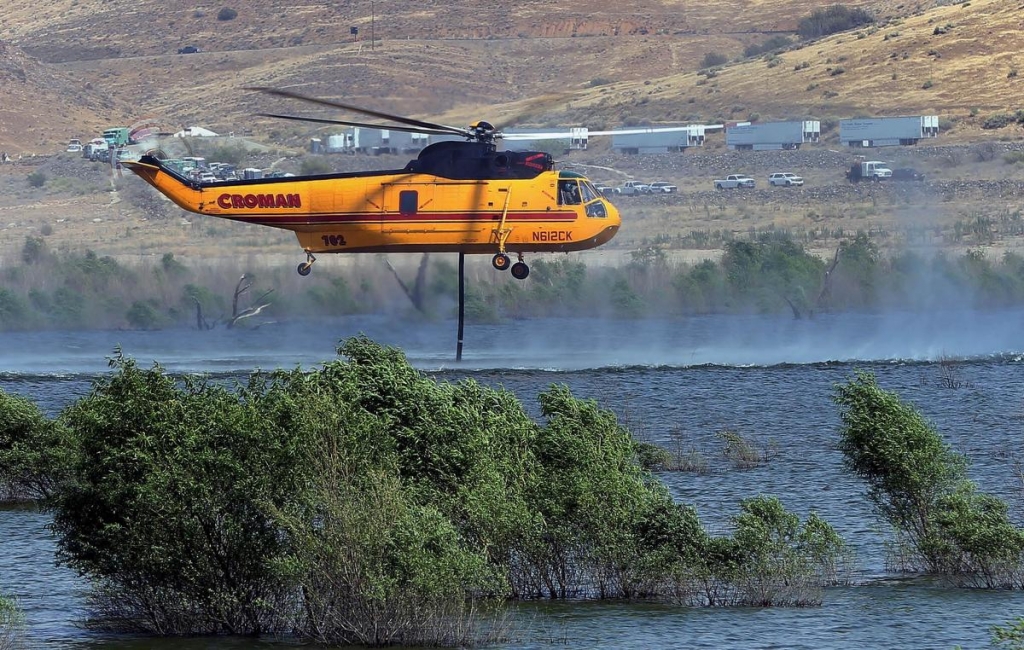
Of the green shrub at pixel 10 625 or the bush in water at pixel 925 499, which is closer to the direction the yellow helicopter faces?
the bush in water

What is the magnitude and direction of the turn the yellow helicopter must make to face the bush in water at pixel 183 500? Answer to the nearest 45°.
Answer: approximately 90° to its right

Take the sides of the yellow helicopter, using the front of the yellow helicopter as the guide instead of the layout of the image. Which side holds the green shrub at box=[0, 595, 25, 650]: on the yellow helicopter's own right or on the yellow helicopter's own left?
on the yellow helicopter's own right

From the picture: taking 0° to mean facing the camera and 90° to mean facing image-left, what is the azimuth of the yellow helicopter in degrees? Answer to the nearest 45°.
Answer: approximately 270°

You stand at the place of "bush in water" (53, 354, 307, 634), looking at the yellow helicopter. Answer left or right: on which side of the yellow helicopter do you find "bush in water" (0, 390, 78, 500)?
left

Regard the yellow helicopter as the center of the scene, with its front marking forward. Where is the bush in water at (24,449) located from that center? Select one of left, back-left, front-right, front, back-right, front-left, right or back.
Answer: back-right
